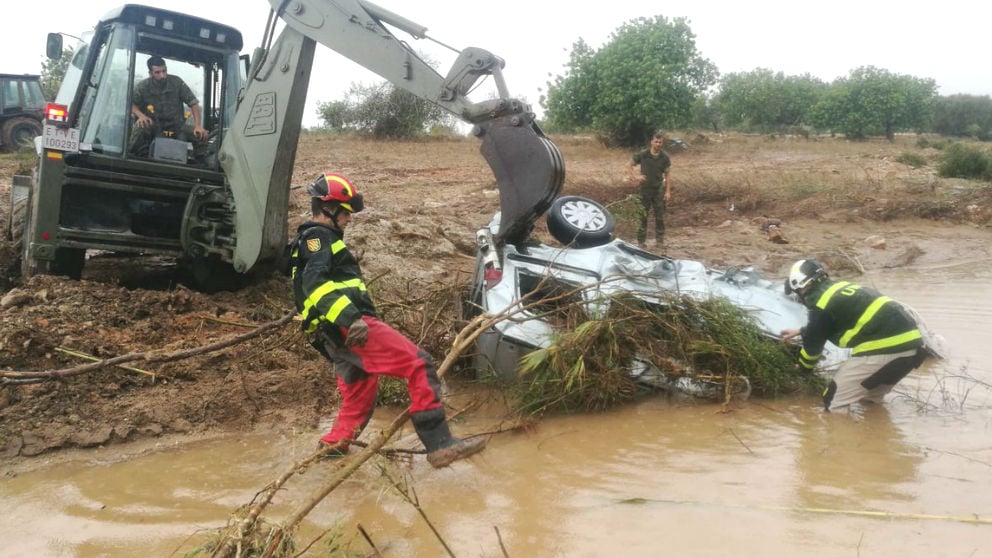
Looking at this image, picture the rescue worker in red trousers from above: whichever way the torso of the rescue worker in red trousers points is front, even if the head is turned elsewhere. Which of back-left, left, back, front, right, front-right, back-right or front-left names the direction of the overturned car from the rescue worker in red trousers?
front-left

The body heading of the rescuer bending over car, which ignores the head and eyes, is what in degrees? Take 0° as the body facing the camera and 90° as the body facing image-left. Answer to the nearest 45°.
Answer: approximately 90°

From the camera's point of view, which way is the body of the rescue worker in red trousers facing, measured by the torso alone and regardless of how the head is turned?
to the viewer's right

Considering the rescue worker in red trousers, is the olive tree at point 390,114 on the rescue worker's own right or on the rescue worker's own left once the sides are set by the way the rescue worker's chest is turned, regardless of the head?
on the rescue worker's own left

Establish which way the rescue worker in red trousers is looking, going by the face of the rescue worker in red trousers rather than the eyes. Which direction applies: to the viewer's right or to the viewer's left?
to the viewer's right

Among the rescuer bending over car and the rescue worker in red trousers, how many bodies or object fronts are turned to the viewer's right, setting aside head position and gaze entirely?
1

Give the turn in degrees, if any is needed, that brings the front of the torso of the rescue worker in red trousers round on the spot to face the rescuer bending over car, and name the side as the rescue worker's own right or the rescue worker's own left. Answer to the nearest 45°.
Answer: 0° — they already face them

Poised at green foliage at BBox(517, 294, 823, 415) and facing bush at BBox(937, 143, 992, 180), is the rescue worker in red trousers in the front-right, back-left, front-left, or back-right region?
back-left

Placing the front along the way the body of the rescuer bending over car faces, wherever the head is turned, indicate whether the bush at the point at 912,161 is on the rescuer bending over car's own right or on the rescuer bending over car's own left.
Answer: on the rescuer bending over car's own right

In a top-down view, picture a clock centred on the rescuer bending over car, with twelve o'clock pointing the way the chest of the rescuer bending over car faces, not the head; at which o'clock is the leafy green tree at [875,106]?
The leafy green tree is roughly at 3 o'clock from the rescuer bending over car.

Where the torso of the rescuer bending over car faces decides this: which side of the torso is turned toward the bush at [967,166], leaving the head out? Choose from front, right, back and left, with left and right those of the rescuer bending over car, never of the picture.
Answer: right

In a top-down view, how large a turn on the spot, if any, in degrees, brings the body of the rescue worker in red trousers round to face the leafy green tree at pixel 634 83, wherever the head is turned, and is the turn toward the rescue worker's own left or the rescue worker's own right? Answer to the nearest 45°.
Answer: approximately 90° to the rescue worker's own left

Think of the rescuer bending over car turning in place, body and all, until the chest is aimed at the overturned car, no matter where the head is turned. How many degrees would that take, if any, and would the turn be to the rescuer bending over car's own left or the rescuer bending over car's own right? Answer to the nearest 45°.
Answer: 0° — they already face it
